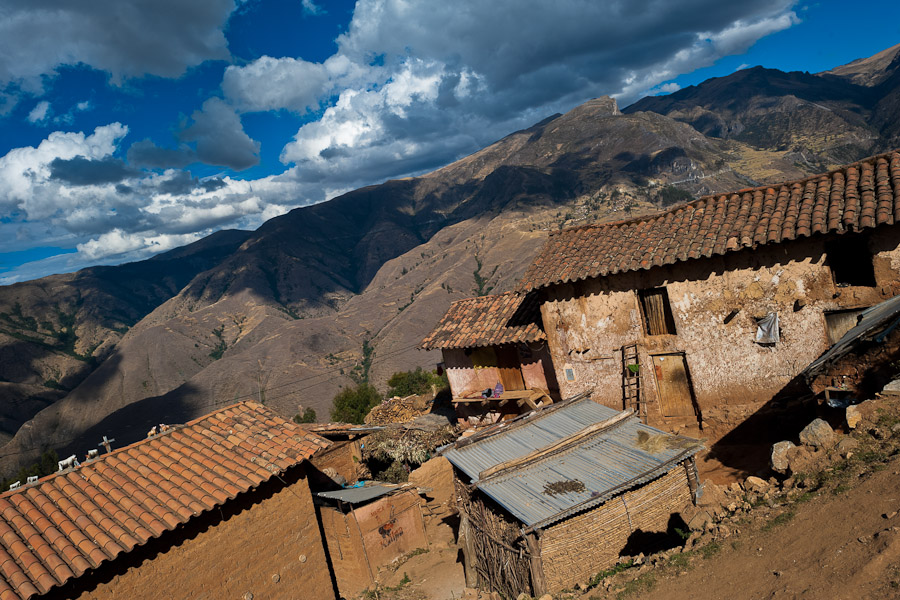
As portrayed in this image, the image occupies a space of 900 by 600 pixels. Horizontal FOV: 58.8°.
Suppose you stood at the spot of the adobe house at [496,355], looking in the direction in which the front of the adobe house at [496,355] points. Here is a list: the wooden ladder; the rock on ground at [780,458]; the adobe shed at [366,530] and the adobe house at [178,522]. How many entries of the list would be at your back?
0

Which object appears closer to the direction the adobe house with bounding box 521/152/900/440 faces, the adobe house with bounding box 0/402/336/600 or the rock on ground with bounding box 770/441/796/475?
the adobe house

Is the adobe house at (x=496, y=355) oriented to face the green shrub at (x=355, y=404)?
no

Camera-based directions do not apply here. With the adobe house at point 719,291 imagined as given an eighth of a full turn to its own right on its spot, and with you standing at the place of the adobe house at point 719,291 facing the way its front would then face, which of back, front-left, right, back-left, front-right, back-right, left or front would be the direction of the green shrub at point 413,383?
front-right

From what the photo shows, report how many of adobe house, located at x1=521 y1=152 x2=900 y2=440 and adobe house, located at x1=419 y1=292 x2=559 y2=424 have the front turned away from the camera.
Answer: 0

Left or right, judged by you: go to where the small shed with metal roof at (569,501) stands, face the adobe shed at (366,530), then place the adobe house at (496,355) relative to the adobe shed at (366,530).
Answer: right

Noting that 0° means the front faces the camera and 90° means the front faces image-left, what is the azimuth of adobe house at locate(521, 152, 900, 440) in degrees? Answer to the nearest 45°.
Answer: approximately 45°

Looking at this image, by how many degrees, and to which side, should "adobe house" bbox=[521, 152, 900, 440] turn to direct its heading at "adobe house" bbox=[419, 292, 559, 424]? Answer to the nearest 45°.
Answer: approximately 90° to its right

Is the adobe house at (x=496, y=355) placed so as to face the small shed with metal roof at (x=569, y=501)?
yes

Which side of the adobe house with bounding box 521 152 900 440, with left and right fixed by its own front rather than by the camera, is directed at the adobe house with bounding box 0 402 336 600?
front

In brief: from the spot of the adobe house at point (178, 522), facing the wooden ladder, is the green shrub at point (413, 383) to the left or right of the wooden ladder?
left

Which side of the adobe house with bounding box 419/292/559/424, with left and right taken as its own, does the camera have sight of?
front

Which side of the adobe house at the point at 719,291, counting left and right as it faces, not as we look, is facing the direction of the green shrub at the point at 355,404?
right

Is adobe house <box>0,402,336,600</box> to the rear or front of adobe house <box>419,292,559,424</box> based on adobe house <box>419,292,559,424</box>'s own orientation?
to the front

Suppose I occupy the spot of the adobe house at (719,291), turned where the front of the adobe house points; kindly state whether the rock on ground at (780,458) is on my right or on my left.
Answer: on my left
